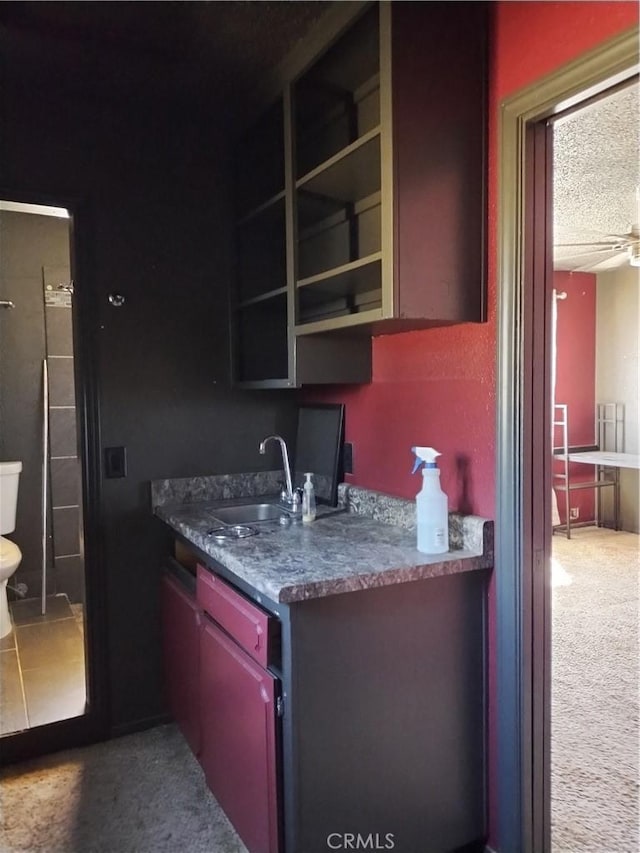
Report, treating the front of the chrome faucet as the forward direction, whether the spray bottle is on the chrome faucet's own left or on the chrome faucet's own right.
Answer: on the chrome faucet's own left

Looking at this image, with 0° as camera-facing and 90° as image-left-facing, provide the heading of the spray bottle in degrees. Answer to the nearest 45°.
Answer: approximately 90°

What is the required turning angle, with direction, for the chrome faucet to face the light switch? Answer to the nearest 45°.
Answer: approximately 45° to its right

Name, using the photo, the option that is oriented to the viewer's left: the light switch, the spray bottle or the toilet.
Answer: the spray bottle

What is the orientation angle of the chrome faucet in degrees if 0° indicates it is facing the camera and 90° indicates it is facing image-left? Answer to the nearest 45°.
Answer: approximately 45°

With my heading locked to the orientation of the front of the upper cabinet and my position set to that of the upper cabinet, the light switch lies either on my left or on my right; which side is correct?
on my right

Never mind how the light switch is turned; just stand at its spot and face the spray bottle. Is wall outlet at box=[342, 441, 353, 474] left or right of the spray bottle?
left

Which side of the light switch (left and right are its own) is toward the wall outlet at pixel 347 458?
left

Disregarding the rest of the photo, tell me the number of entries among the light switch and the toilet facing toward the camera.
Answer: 2

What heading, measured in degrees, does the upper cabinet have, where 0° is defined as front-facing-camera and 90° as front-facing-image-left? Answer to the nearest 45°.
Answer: approximately 45°

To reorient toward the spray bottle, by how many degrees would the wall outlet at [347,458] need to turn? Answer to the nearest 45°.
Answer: approximately 45° to its left

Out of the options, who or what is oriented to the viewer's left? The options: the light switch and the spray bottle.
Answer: the spray bottle
